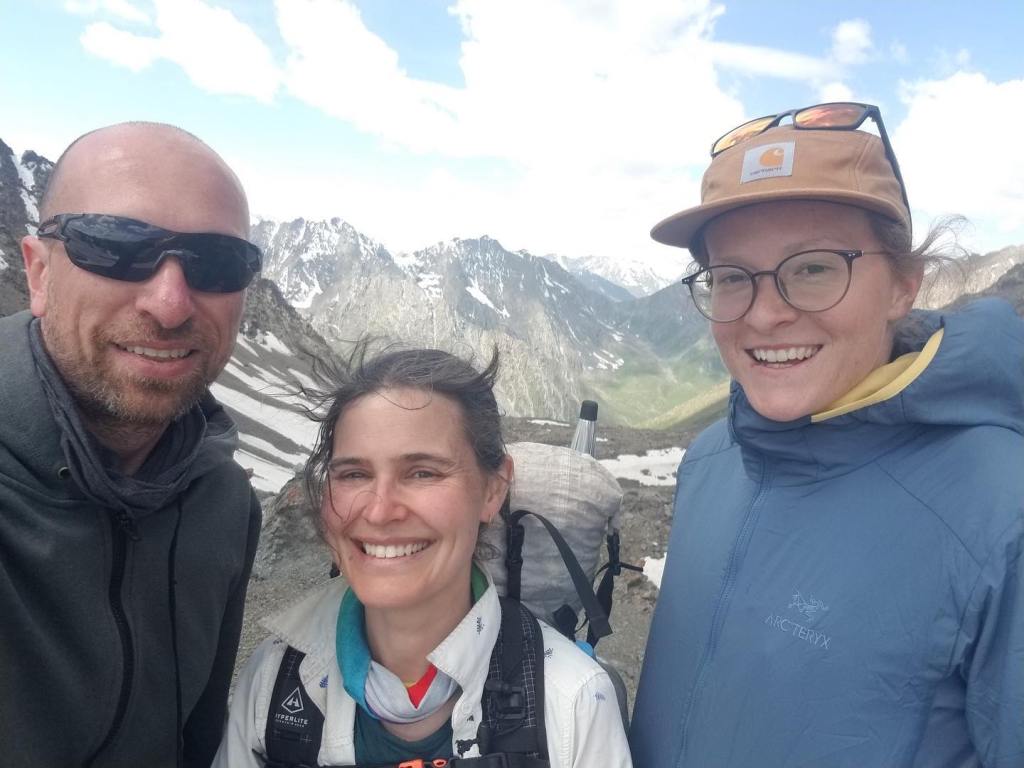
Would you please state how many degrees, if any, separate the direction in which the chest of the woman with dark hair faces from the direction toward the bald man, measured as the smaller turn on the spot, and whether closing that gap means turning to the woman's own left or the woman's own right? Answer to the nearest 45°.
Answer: approximately 90° to the woman's own right

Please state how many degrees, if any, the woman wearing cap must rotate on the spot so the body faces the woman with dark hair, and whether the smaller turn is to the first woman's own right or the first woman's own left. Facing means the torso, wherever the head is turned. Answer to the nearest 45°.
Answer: approximately 45° to the first woman's own right

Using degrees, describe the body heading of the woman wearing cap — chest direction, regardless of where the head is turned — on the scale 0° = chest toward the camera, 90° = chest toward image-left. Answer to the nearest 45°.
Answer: approximately 45°

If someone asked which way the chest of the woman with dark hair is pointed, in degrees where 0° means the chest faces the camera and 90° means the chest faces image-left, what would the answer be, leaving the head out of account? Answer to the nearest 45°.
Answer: approximately 0°

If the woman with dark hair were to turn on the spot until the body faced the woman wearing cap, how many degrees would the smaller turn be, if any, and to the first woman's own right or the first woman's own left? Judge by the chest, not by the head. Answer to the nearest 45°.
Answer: approximately 90° to the first woman's own left
